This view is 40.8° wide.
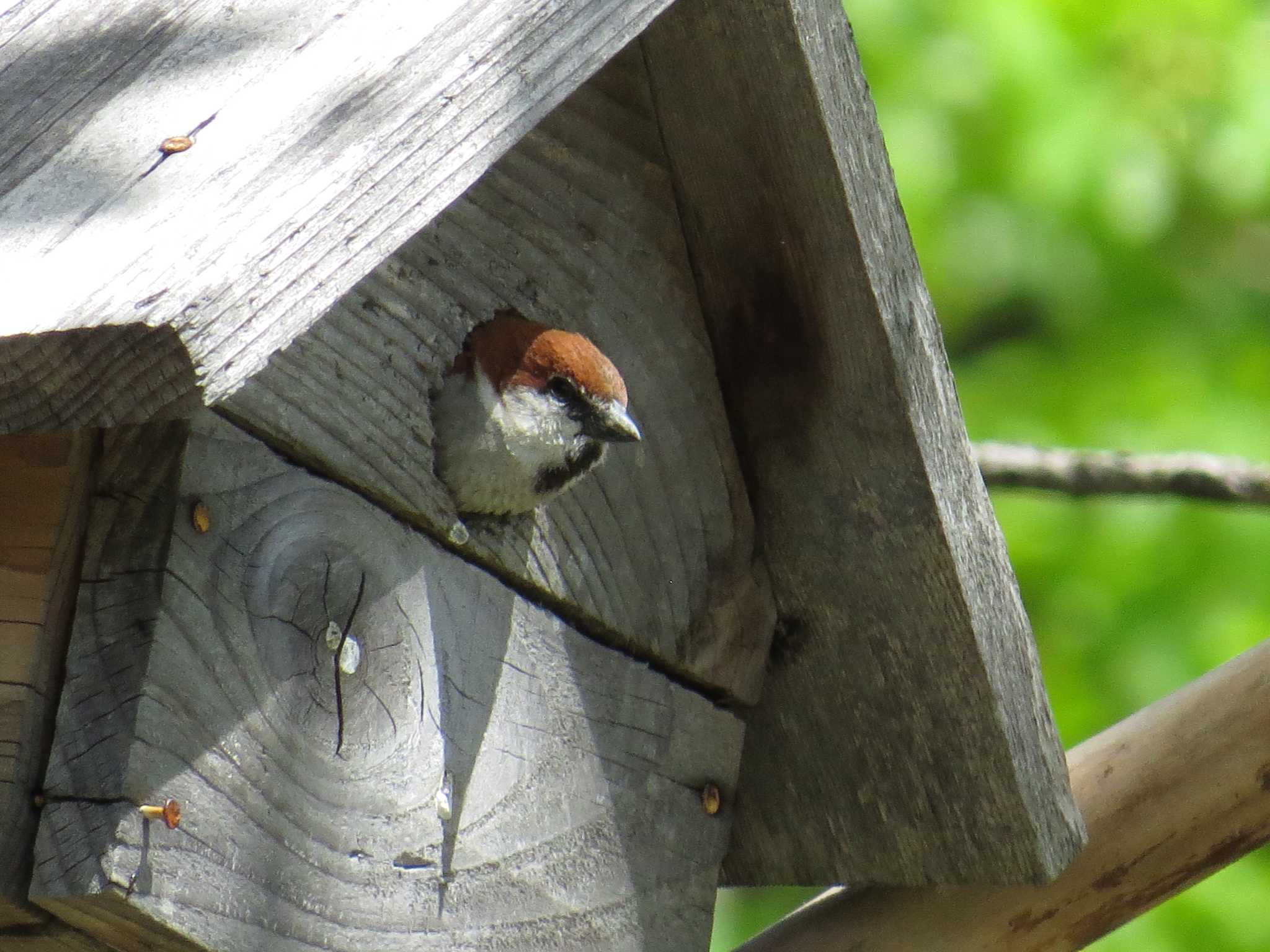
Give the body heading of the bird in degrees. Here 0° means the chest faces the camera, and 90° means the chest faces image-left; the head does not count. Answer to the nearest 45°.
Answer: approximately 315°

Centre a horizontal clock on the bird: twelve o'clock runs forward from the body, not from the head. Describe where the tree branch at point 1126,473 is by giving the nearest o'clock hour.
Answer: The tree branch is roughly at 9 o'clock from the bird.

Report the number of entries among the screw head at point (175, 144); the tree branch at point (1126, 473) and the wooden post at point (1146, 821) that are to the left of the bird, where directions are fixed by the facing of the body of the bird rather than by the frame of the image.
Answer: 2

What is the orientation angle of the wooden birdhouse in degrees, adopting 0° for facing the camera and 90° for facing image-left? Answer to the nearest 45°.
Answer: approximately 315°

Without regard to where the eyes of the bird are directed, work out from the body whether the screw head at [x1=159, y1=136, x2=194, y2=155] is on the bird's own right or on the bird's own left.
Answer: on the bird's own right
